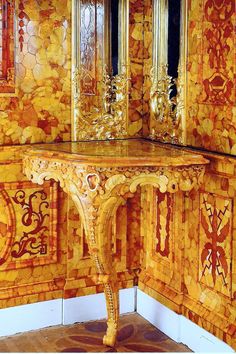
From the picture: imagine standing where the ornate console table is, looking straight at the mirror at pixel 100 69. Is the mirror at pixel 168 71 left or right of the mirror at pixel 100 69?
right

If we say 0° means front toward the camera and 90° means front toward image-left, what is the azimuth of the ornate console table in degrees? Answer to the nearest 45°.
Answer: approximately 0°

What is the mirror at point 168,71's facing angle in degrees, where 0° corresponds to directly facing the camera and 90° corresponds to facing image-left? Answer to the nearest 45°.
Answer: approximately 45°

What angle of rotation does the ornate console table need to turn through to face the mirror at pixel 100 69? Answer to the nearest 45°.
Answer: approximately 180°

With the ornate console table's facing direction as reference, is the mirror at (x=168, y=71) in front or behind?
behind
